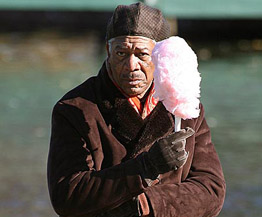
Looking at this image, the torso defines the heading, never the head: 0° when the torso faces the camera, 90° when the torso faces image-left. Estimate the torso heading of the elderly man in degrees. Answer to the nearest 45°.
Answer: approximately 0°
